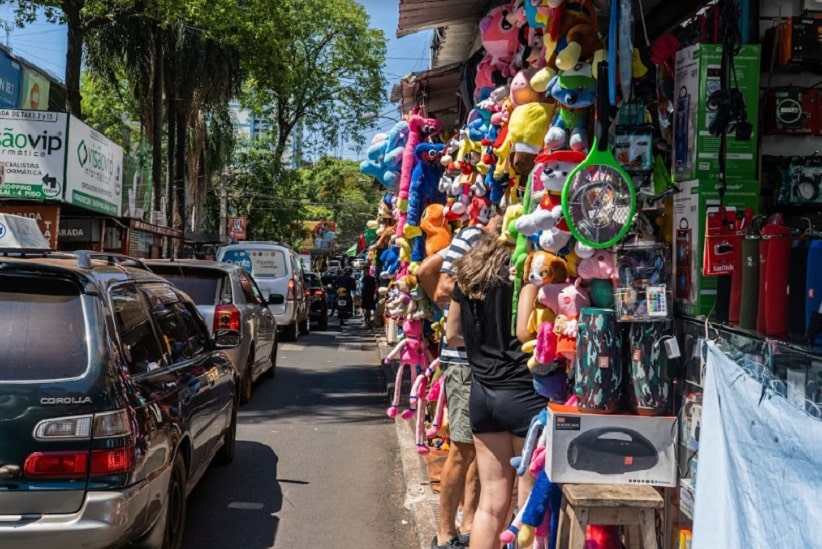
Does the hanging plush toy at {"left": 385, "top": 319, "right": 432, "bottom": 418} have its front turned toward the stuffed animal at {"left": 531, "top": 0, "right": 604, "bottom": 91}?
no

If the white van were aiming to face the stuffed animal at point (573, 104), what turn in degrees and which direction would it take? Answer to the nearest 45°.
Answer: approximately 180°

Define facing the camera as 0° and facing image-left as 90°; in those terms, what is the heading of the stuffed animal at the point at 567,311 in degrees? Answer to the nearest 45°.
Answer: approximately 45°

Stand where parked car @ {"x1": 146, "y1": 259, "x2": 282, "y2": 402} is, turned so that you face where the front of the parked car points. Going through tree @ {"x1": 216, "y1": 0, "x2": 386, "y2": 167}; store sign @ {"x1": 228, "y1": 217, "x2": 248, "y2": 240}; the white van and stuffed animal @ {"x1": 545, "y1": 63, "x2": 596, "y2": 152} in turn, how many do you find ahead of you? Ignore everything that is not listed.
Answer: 3

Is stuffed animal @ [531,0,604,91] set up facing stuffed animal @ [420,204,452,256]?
no

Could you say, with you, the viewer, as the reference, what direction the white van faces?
facing away from the viewer

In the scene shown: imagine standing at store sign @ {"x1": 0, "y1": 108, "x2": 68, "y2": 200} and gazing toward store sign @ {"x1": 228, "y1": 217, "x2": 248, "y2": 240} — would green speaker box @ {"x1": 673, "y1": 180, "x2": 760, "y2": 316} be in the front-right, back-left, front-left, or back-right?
back-right

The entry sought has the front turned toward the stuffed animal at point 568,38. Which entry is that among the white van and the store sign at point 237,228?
the store sign

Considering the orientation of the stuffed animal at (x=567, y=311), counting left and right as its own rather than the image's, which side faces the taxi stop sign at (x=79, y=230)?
right

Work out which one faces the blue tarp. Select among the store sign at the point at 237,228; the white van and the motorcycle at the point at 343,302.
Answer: the store sign

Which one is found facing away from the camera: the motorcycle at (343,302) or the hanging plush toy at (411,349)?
the motorcycle

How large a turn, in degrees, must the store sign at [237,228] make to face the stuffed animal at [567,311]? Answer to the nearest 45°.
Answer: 0° — it already faces it

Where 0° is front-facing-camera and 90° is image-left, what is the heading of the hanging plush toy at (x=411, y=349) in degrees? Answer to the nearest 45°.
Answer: approximately 45°

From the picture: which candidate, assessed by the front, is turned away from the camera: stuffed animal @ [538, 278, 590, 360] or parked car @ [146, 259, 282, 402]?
the parked car

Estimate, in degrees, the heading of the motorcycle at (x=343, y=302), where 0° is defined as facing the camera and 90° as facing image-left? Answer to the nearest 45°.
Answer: approximately 180°
